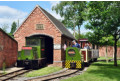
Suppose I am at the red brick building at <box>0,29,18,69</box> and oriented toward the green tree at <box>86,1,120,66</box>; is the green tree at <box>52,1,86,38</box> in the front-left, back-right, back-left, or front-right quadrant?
front-left

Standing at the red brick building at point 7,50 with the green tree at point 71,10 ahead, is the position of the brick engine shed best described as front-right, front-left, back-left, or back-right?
front-right

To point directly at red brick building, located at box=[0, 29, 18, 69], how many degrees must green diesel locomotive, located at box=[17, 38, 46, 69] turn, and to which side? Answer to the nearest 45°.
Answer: approximately 45° to its right

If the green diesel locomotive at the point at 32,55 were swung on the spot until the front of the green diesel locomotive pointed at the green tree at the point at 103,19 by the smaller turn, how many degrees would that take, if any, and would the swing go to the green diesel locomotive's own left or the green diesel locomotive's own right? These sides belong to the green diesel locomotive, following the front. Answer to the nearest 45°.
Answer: approximately 135° to the green diesel locomotive's own left

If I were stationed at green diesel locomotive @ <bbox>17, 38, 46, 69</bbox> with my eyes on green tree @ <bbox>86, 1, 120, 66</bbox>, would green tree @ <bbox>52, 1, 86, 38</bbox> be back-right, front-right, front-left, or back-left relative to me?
front-left

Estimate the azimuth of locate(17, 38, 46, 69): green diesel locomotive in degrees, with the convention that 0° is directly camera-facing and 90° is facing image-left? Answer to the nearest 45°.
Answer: approximately 45°

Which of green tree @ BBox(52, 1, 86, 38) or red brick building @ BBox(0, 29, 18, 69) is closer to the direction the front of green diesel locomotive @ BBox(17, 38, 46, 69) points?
the red brick building

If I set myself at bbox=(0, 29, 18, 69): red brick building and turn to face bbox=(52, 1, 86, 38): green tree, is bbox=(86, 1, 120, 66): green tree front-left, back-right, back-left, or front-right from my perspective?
front-right

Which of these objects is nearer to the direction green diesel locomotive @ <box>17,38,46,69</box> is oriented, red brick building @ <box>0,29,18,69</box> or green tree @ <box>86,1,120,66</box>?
the red brick building

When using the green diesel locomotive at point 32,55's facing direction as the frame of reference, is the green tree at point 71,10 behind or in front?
behind
